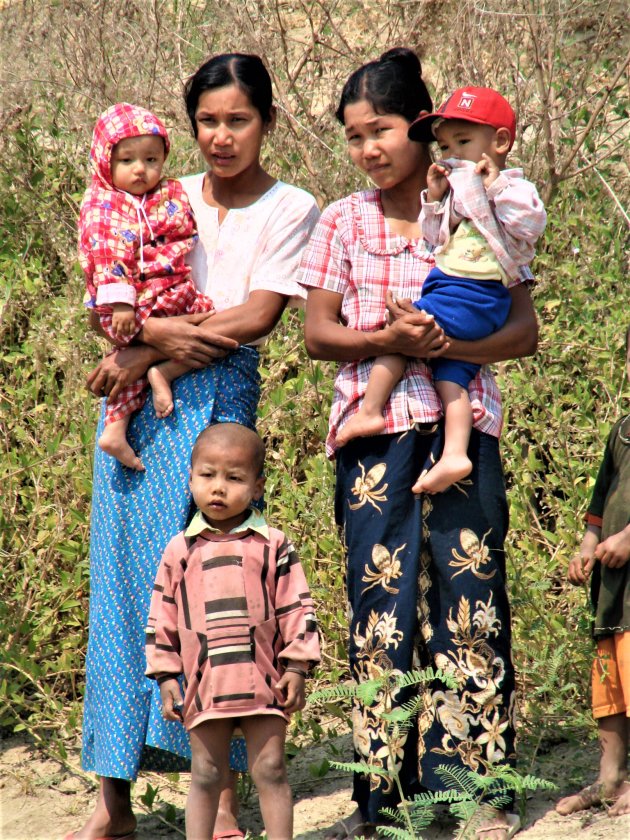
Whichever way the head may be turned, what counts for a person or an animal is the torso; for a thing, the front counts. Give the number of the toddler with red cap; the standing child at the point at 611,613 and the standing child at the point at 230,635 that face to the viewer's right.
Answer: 0

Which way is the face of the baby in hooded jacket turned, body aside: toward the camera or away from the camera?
toward the camera

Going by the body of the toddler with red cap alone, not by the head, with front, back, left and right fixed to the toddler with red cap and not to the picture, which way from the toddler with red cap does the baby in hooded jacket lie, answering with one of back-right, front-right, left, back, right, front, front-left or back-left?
front-right

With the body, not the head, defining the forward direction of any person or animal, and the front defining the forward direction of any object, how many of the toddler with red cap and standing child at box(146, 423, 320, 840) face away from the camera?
0

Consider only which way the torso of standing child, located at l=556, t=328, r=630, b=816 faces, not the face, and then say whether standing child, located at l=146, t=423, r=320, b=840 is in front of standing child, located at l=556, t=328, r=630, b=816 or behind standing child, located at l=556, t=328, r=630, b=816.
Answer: in front

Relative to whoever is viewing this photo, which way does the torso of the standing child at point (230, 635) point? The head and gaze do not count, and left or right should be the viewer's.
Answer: facing the viewer

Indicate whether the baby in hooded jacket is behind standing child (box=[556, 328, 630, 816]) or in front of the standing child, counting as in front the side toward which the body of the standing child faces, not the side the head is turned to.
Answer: in front

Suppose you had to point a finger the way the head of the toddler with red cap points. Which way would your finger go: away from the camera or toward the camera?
toward the camera
